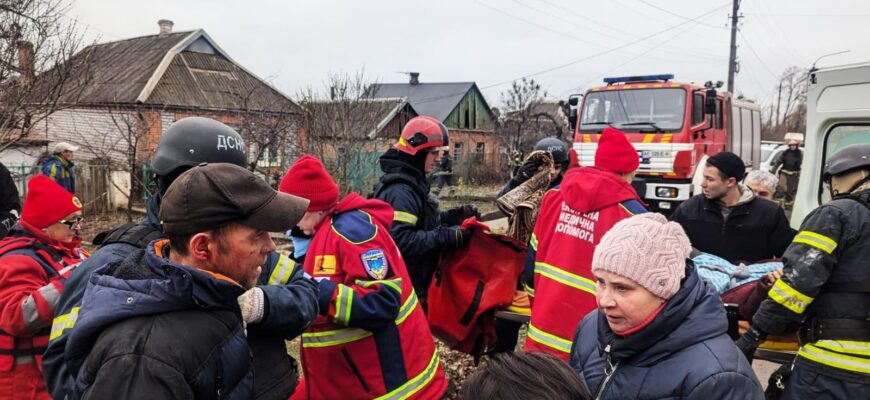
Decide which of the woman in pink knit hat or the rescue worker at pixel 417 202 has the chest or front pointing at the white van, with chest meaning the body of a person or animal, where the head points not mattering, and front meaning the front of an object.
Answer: the rescue worker

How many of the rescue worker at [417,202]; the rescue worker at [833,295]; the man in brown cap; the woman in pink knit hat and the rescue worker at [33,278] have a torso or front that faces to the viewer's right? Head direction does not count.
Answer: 3

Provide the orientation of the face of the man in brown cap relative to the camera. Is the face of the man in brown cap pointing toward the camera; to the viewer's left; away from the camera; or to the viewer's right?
to the viewer's right

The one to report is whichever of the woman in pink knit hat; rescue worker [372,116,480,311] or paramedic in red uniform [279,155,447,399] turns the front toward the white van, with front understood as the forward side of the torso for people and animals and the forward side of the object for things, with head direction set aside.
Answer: the rescue worker

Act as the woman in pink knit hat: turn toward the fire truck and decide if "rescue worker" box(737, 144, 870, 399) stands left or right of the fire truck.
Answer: right

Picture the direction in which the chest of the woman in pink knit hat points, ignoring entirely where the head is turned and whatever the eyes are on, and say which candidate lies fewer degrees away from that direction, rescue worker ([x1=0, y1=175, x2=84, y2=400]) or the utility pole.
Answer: the rescue worker

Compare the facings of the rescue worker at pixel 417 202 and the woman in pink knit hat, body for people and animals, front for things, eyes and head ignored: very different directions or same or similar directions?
very different directions

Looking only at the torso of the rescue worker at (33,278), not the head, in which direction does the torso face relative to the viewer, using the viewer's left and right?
facing to the right of the viewer

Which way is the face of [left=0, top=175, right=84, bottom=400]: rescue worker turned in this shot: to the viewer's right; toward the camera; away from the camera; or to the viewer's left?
to the viewer's right

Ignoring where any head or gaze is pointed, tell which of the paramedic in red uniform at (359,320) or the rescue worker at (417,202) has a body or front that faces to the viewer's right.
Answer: the rescue worker

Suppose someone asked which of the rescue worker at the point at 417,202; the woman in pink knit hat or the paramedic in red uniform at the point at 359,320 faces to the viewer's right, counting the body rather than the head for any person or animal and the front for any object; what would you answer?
the rescue worker
